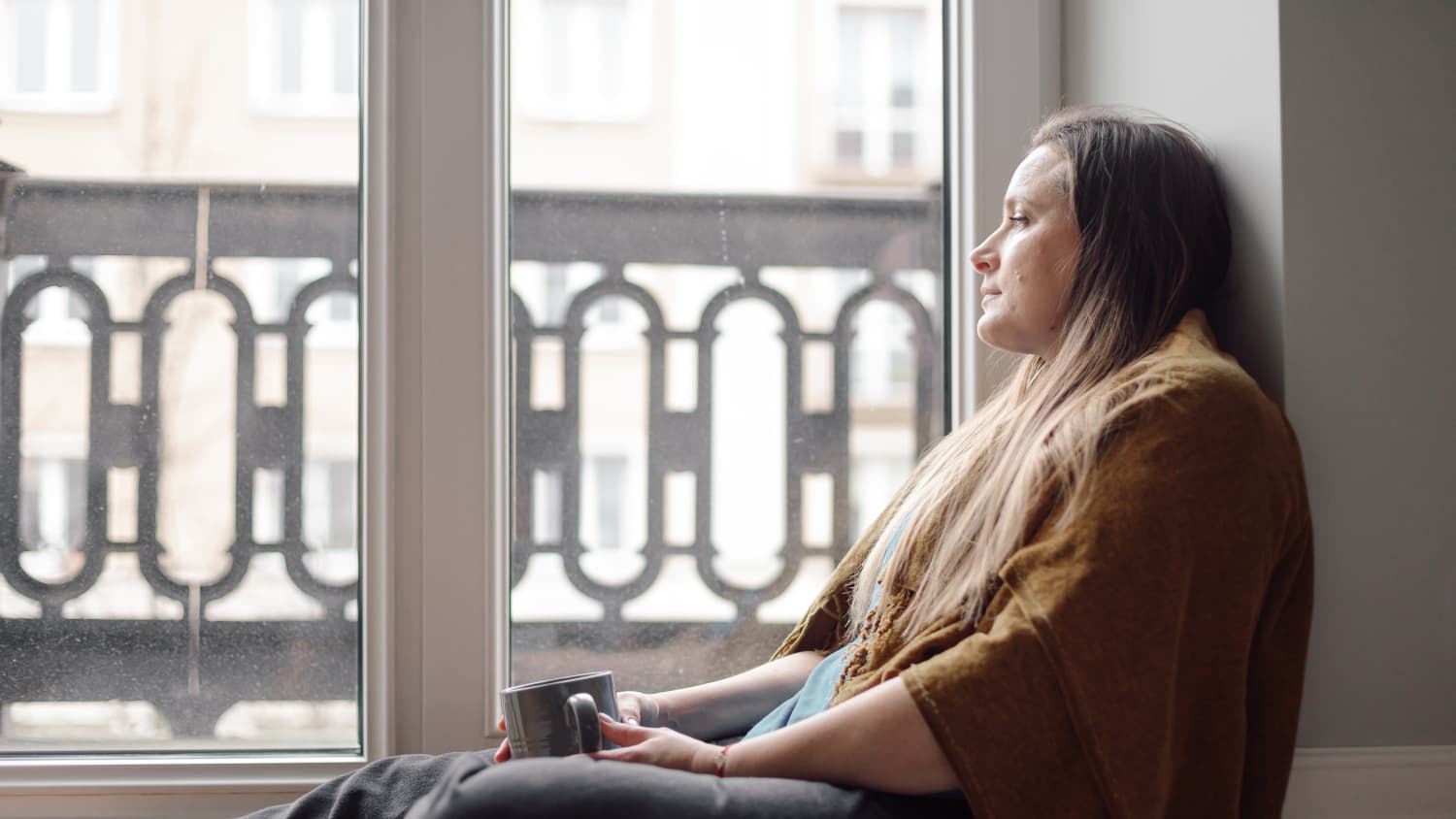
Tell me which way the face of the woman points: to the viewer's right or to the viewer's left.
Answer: to the viewer's left

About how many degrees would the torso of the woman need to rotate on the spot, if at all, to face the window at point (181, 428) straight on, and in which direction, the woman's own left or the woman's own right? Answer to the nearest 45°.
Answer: approximately 45° to the woman's own right

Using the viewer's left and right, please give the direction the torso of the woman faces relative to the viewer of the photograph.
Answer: facing to the left of the viewer

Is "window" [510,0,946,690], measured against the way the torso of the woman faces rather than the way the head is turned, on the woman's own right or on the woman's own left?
on the woman's own right
